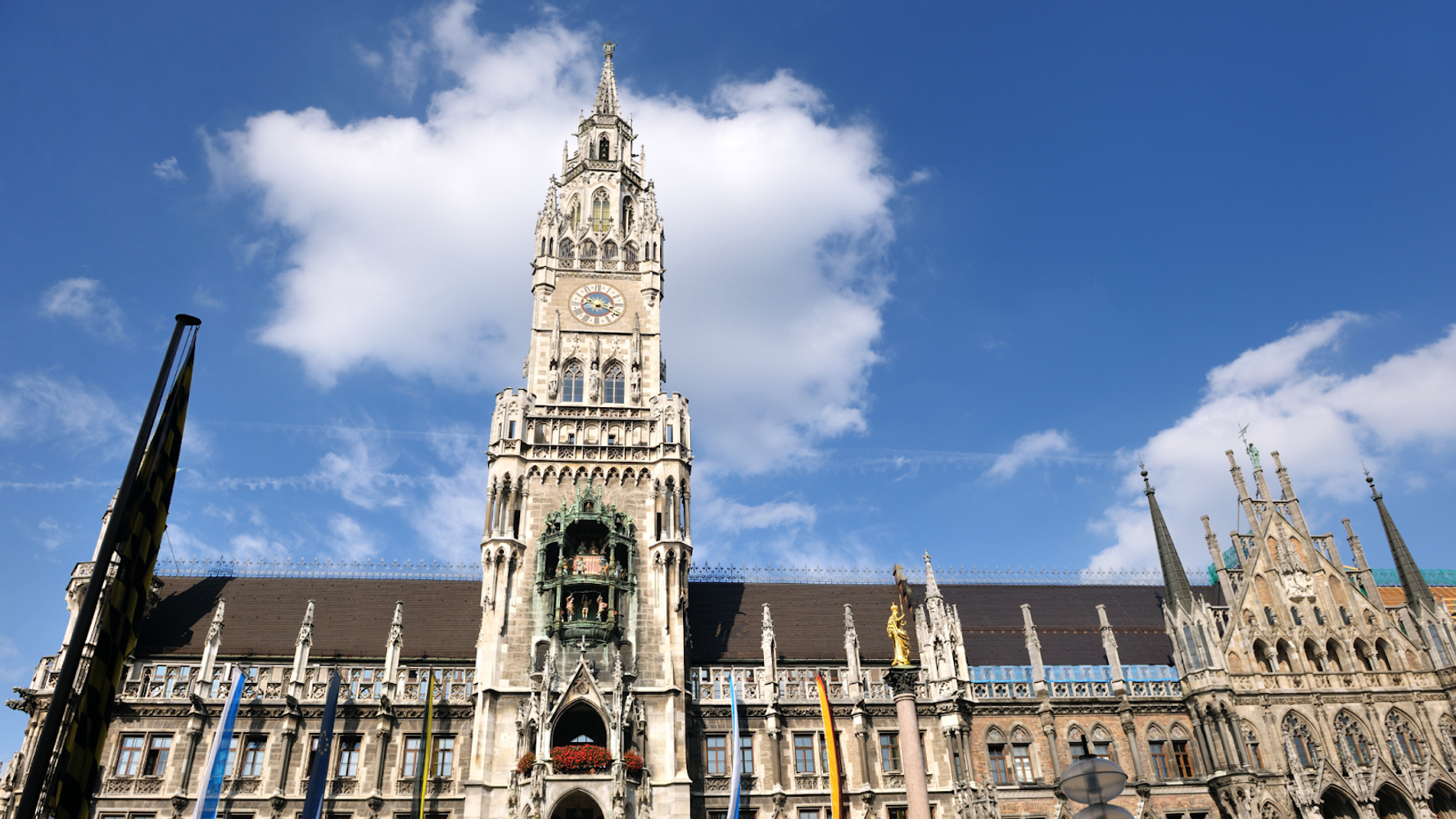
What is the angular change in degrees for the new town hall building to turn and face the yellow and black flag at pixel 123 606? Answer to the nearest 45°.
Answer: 0° — it already faces it

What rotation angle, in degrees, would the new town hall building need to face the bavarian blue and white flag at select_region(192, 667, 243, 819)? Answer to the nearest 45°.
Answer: approximately 90° to its right

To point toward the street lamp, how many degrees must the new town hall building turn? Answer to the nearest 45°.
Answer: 0° — it already faces it

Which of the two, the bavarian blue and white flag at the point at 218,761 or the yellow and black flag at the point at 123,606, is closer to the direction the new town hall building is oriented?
the yellow and black flag

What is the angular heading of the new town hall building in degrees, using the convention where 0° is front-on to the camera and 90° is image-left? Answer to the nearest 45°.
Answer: approximately 0°

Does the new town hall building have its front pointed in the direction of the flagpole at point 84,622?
yes
